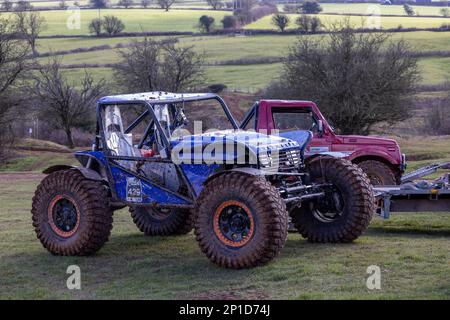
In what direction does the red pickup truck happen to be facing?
to the viewer's right

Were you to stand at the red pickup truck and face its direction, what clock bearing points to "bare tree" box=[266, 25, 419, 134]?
The bare tree is roughly at 9 o'clock from the red pickup truck.

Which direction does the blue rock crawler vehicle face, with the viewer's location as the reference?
facing the viewer and to the right of the viewer

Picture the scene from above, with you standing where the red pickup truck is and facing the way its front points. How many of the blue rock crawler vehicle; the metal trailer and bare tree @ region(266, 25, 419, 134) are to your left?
1

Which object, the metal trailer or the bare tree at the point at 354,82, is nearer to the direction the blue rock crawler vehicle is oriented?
the metal trailer

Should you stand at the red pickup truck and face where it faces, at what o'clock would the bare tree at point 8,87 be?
The bare tree is roughly at 8 o'clock from the red pickup truck.

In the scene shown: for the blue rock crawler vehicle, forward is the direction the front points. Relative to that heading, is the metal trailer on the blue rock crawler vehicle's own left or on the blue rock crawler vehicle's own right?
on the blue rock crawler vehicle's own left

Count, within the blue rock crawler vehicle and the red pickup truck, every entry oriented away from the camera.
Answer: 0

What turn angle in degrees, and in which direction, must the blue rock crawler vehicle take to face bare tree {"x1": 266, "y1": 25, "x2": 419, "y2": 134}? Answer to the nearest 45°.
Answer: approximately 135° to its left
